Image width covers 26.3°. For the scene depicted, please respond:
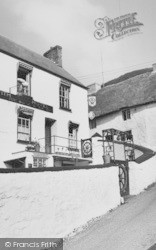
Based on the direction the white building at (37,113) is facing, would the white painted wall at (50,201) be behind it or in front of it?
in front

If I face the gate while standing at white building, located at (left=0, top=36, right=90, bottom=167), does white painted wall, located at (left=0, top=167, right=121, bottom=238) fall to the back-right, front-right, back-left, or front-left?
front-right

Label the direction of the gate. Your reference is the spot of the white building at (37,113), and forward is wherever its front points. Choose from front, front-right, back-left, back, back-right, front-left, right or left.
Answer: front

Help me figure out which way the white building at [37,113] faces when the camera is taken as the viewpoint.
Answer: facing the viewer and to the right of the viewer
